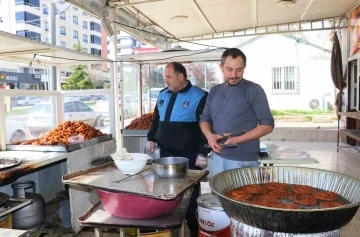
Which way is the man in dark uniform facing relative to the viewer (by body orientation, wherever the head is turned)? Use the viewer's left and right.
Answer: facing the viewer and to the left of the viewer

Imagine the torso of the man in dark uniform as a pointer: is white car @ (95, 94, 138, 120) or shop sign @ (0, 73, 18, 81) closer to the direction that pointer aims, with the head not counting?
the shop sign

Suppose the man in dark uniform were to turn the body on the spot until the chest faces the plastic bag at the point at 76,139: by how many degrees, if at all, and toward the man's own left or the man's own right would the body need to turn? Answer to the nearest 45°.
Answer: approximately 90° to the man's own right

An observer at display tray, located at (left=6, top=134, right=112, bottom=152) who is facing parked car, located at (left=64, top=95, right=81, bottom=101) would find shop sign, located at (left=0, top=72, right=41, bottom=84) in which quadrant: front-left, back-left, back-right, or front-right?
front-left

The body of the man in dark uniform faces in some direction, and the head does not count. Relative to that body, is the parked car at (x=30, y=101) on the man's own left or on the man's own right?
on the man's own right

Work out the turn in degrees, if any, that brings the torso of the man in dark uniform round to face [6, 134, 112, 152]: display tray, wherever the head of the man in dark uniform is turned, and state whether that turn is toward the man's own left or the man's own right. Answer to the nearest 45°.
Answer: approximately 45° to the man's own right

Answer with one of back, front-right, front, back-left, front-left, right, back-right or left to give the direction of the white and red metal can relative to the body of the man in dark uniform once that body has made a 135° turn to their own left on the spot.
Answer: right

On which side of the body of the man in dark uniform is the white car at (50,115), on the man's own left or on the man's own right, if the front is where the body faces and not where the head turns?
on the man's own right

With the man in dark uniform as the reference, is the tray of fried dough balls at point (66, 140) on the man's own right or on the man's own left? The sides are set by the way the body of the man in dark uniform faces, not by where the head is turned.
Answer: on the man's own right
